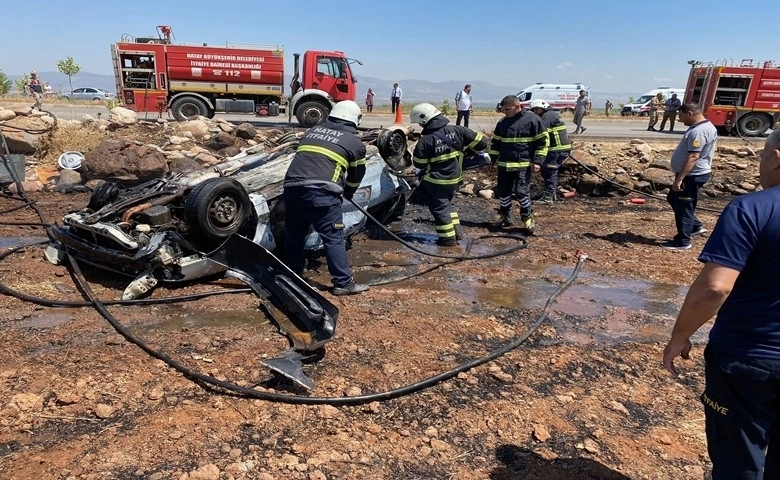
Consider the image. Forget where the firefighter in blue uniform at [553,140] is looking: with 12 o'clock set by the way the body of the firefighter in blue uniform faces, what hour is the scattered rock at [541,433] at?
The scattered rock is roughly at 9 o'clock from the firefighter in blue uniform.

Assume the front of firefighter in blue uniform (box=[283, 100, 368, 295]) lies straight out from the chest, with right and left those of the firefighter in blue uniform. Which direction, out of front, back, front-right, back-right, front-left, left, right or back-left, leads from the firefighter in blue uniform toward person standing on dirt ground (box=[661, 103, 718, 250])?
front-right

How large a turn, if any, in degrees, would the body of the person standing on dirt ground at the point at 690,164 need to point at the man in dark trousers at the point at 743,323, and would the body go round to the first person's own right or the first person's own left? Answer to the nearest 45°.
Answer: approximately 90° to the first person's own left

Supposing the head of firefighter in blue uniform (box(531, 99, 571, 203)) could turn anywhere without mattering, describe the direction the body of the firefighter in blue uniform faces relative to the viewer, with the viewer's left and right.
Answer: facing to the left of the viewer

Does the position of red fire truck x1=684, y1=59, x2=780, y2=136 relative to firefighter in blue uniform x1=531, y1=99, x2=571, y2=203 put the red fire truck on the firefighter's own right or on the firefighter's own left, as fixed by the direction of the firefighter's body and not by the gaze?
on the firefighter's own right

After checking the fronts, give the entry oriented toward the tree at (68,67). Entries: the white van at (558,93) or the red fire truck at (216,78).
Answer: the white van

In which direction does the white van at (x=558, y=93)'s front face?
to the viewer's left

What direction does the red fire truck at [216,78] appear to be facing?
to the viewer's right

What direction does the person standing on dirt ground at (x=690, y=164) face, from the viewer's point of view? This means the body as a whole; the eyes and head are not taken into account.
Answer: to the viewer's left

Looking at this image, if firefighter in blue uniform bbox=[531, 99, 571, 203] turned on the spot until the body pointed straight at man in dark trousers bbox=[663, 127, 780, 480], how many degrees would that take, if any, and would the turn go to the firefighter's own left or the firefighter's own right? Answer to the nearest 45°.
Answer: approximately 90° to the firefighter's own left

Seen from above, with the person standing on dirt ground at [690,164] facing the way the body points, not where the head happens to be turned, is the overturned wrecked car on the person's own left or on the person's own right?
on the person's own left

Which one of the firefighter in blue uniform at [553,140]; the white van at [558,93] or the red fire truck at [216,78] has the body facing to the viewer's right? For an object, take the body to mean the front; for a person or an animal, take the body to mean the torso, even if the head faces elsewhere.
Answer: the red fire truck

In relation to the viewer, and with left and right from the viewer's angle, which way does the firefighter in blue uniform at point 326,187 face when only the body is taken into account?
facing away from the viewer and to the right of the viewer

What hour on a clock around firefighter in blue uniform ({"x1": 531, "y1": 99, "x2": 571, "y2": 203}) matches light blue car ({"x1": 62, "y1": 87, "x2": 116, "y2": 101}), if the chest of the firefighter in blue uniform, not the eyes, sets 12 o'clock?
The light blue car is roughly at 1 o'clock from the firefighter in blue uniform.

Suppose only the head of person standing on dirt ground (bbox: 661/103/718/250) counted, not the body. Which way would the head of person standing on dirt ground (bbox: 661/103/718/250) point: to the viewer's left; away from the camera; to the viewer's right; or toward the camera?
to the viewer's left

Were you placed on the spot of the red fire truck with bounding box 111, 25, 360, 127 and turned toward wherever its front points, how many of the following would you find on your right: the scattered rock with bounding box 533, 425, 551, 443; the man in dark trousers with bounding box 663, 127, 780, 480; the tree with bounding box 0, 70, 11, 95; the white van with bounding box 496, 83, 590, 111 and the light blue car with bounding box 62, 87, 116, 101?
2
